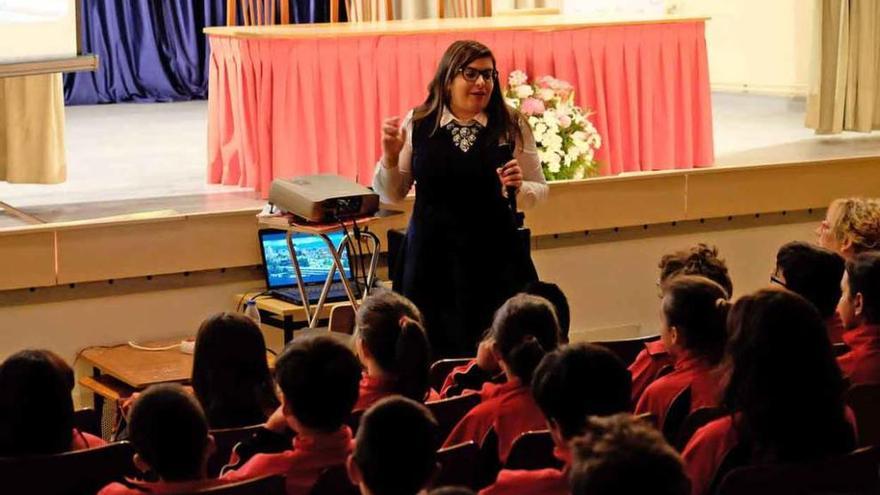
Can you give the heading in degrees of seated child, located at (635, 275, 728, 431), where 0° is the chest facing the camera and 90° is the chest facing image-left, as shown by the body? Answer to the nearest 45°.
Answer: approximately 135°

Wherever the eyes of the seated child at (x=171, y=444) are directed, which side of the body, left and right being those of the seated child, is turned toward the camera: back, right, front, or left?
back

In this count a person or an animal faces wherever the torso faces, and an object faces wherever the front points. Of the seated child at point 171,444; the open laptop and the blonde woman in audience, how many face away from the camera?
1

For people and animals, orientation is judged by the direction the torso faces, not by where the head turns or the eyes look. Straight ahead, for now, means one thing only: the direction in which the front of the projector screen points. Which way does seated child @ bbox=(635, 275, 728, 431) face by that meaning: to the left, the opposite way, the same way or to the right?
the opposite way

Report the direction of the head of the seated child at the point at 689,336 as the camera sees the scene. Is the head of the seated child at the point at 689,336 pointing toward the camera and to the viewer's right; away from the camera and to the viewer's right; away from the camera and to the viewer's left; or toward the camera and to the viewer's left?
away from the camera and to the viewer's left

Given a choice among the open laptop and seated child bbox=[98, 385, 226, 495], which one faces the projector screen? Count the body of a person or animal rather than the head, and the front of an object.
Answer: the seated child

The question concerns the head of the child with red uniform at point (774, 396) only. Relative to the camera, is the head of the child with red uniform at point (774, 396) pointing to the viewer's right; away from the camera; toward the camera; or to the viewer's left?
away from the camera

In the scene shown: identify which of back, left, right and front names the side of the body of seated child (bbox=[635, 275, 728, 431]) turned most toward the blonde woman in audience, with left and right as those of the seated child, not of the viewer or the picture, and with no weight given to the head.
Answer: right

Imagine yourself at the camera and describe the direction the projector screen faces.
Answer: facing the viewer and to the right of the viewer

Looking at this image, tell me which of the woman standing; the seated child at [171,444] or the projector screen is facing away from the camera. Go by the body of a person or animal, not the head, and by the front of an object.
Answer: the seated child

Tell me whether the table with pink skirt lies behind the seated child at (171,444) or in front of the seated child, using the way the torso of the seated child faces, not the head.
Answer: in front

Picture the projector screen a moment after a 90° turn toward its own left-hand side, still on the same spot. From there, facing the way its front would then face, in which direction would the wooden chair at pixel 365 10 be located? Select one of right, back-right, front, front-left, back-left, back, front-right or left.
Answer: front

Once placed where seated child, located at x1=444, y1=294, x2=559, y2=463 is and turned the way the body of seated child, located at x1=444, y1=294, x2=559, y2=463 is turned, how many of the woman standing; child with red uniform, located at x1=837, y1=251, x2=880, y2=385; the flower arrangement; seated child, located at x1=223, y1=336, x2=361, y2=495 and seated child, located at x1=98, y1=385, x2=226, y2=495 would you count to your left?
2

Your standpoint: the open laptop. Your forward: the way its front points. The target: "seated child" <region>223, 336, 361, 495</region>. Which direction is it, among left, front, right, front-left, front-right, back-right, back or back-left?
front-right

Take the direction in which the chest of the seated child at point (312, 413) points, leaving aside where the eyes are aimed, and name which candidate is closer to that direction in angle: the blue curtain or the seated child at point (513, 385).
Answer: the blue curtain

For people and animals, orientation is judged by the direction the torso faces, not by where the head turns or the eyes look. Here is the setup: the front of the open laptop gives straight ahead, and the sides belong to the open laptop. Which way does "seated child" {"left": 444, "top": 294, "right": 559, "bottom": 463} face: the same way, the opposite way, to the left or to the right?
the opposite way

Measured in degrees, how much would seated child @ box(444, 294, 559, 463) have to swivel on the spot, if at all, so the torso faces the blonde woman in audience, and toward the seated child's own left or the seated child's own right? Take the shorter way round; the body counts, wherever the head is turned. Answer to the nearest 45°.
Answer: approximately 90° to the seated child's own right
